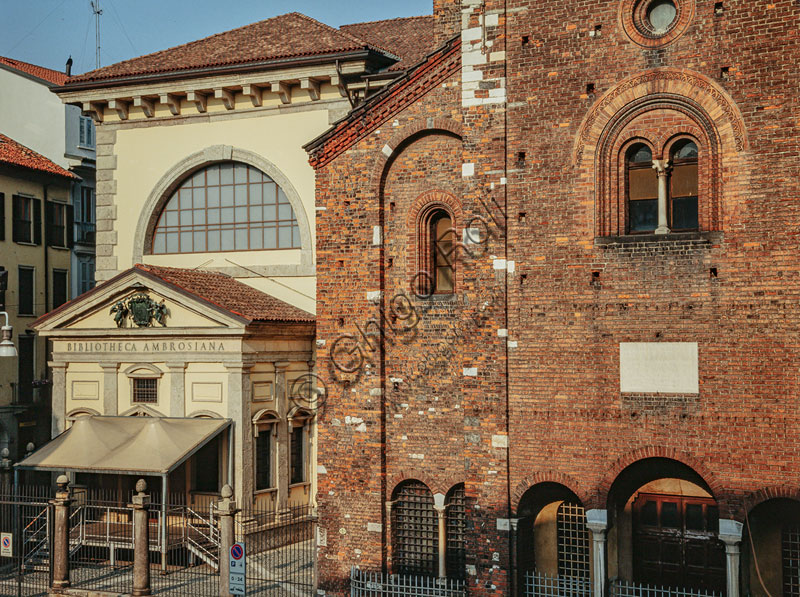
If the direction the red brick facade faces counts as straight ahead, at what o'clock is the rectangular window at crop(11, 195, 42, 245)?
The rectangular window is roughly at 4 o'clock from the red brick facade.

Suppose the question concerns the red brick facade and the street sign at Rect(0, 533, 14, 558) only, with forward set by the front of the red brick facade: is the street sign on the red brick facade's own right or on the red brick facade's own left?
on the red brick facade's own right

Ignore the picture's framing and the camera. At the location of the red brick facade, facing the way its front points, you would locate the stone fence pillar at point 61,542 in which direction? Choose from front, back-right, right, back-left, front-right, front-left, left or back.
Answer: right

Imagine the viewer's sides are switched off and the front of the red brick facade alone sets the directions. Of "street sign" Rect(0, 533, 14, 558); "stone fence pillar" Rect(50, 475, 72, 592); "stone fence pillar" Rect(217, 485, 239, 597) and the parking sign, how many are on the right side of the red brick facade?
4

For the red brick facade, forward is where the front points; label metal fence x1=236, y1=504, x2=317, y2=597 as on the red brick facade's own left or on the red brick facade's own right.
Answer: on the red brick facade's own right

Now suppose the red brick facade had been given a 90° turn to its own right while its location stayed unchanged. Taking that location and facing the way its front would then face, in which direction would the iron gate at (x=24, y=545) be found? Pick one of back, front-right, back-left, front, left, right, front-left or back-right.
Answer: front

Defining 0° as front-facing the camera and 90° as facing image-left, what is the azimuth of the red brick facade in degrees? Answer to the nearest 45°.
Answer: approximately 0°

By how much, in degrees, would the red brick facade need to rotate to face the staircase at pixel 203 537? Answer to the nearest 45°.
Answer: approximately 90° to its right

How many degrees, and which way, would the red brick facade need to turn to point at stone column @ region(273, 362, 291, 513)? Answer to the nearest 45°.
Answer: approximately 135° to its right
